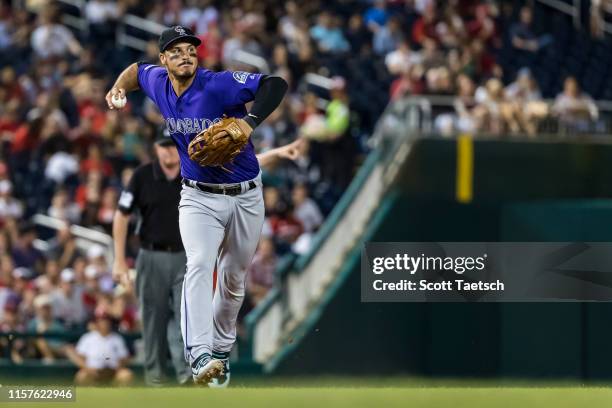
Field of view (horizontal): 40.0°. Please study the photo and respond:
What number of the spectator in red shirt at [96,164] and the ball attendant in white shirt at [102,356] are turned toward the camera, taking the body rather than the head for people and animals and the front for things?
2

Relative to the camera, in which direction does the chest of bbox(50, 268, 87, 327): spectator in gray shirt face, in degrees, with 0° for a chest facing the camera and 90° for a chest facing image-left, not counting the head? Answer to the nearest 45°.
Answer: approximately 0°

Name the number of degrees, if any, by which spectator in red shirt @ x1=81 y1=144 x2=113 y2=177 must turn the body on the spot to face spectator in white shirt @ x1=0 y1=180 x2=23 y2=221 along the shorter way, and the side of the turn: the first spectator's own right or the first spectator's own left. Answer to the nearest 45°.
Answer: approximately 90° to the first spectator's own right

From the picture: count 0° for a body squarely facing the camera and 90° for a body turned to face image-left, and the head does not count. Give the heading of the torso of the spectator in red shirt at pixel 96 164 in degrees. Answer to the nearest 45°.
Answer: approximately 0°

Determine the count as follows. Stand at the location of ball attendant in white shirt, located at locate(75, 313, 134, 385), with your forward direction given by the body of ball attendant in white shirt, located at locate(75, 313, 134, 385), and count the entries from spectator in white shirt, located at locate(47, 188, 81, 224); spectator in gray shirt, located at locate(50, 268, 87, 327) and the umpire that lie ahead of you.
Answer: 1

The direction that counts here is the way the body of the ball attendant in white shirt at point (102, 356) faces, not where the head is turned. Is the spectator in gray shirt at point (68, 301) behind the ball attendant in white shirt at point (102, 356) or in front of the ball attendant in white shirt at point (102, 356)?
behind
